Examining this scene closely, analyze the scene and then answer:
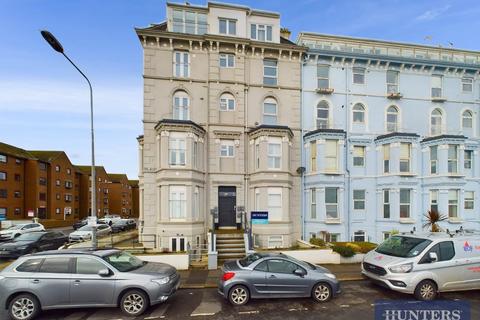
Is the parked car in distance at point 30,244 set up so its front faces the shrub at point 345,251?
no

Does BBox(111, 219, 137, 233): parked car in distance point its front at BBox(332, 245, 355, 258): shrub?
no

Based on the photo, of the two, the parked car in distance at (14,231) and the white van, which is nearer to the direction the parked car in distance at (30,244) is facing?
the white van

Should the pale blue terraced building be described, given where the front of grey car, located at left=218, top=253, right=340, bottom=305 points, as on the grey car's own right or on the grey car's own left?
on the grey car's own left

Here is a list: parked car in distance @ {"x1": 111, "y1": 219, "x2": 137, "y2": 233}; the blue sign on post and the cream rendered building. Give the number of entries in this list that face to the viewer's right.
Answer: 0

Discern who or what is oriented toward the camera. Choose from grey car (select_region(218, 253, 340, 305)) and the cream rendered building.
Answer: the cream rendered building

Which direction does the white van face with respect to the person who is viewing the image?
facing the viewer and to the left of the viewer

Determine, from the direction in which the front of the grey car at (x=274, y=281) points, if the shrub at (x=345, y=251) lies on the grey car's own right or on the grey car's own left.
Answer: on the grey car's own left

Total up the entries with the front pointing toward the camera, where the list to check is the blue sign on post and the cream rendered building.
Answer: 2

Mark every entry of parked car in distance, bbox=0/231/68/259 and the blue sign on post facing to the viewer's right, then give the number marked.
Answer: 0

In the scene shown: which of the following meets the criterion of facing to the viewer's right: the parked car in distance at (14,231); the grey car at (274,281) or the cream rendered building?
the grey car

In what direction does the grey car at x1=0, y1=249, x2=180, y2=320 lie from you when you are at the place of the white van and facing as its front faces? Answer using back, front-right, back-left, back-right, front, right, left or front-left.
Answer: front

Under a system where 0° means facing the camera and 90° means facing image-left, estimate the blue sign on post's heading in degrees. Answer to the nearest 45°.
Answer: approximately 0°

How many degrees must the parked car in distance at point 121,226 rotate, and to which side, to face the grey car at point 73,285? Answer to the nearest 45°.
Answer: approximately 45° to its left

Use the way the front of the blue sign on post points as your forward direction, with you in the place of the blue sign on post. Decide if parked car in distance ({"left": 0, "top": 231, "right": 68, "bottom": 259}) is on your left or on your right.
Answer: on your right
